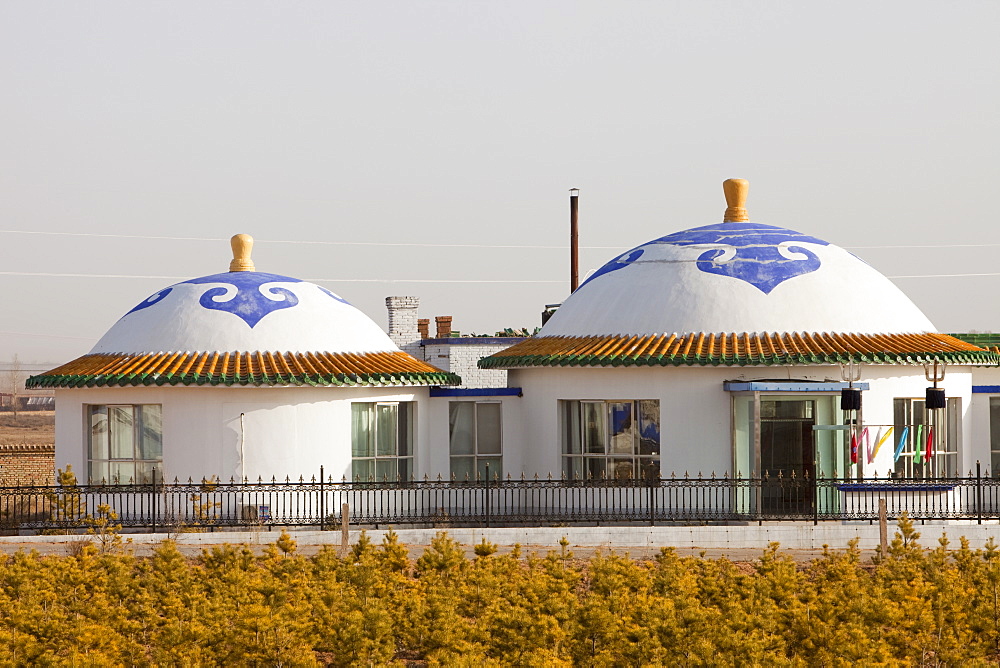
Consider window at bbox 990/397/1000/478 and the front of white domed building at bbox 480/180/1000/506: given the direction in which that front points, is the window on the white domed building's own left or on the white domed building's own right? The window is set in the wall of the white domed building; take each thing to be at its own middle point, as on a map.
on the white domed building's own left

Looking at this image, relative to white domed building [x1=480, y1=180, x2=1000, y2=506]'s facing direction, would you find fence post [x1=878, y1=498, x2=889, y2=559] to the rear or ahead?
ahead

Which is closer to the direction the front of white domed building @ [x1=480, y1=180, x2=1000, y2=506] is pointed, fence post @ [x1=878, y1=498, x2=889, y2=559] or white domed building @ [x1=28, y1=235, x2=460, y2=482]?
the fence post

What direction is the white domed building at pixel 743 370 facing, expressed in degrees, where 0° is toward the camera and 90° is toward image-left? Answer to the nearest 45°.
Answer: approximately 0°

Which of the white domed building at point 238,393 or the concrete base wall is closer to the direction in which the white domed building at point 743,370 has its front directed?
the concrete base wall

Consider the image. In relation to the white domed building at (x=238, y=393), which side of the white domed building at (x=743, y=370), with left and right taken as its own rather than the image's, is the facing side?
right

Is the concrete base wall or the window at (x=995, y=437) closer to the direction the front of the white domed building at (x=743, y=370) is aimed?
the concrete base wall
